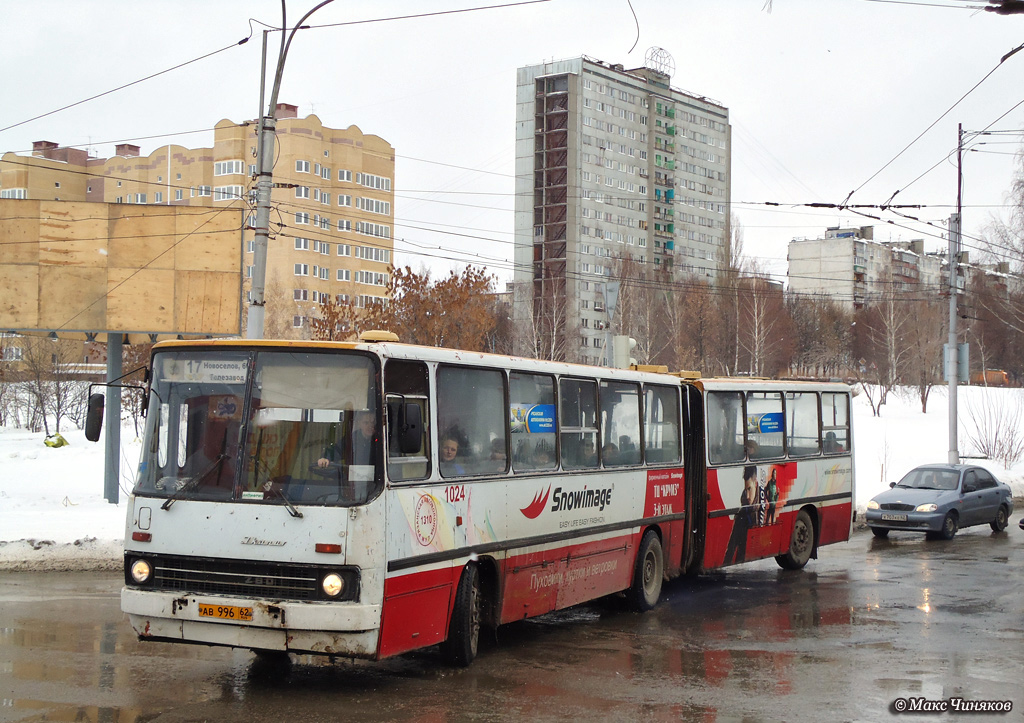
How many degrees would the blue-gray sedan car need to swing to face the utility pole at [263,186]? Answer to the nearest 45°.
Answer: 0° — it already faces it

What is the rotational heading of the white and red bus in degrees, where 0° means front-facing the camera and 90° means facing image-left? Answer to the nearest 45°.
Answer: approximately 45°

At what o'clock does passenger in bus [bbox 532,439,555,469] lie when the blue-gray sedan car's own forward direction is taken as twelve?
The passenger in bus is roughly at 11 o'clock from the blue-gray sedan car.

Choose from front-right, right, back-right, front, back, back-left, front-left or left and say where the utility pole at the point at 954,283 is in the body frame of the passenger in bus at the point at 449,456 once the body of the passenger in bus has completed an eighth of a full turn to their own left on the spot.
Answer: back-left

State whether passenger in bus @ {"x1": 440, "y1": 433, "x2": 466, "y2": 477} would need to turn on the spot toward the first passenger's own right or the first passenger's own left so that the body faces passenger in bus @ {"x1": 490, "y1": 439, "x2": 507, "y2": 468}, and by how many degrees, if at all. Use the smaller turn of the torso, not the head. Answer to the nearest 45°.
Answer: approximately 180°

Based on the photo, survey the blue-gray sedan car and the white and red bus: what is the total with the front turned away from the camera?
0

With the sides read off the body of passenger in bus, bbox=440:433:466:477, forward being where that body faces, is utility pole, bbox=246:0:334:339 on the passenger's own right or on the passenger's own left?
on the passenger's own right

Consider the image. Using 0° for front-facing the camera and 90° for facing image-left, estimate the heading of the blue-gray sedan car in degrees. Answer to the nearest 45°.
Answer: approximately 45°

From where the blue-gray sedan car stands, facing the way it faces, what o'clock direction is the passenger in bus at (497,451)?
The passenger in bus is roughly at 11 o'clock from the blue-gray sedan car.

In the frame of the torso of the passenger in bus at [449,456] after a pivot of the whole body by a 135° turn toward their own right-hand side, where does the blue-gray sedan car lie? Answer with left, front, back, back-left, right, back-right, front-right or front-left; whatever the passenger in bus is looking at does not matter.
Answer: front-right

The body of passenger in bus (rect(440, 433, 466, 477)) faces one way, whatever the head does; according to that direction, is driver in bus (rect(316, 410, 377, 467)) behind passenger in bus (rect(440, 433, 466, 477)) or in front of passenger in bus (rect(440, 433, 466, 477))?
in front

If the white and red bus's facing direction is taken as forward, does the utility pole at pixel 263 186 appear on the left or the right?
on its right
